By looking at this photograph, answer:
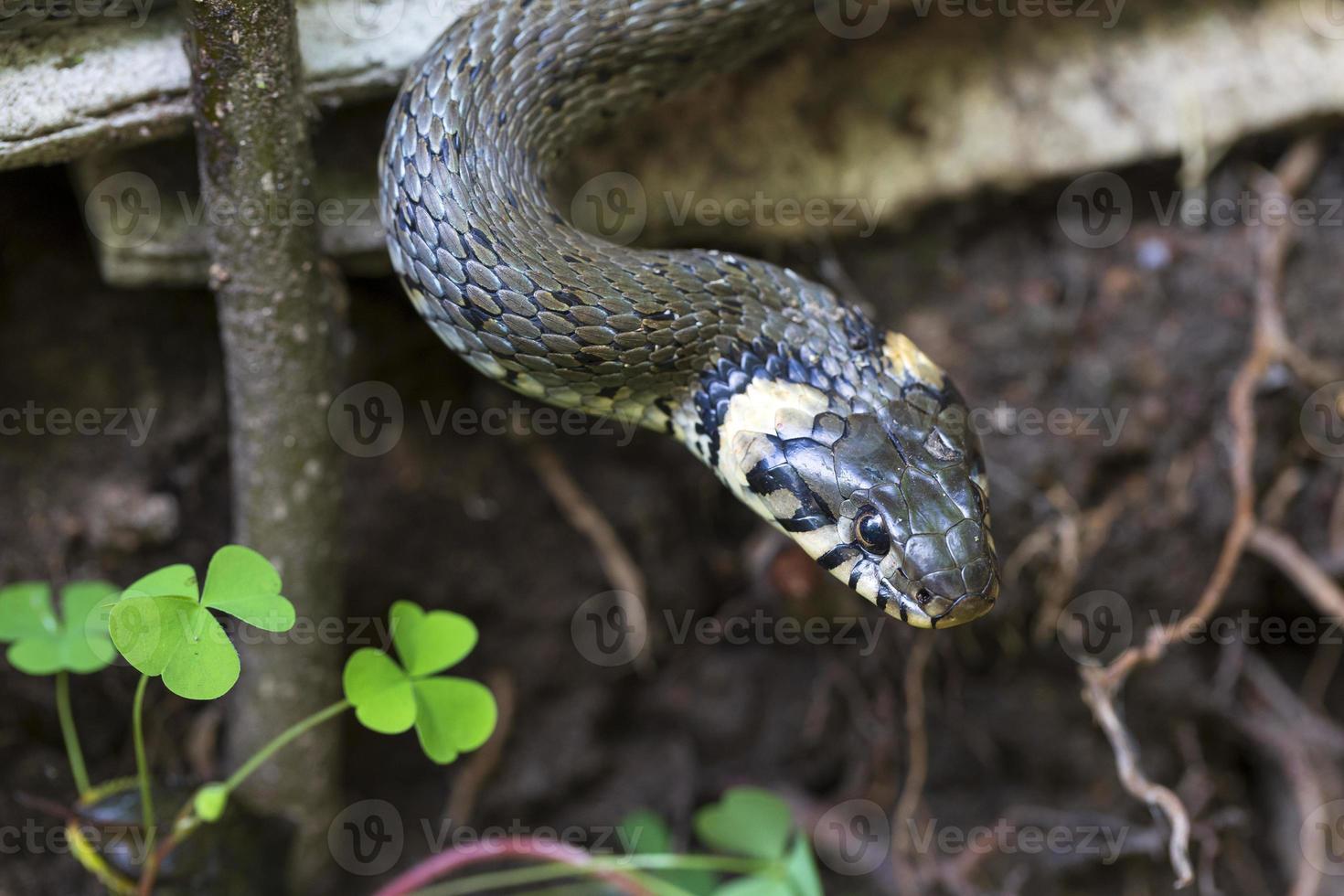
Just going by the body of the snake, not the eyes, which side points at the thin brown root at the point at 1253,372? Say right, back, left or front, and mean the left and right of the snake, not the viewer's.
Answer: left

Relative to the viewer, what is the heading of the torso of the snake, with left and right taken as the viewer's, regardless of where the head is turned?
facing the viewer and to the right of the viewer

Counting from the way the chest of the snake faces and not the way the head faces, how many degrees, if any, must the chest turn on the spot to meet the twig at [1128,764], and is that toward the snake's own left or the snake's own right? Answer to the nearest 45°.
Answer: approximately 45° to the snake's own left

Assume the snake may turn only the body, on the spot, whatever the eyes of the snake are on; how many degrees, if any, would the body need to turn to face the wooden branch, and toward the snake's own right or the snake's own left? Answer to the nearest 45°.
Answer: approximately 135° to the snake's own right
